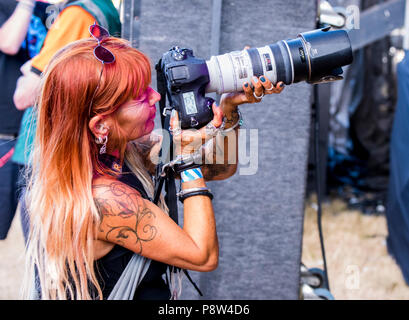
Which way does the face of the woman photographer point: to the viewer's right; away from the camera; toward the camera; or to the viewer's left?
to the viewer's right

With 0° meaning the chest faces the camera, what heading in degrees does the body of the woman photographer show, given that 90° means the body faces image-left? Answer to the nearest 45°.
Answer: approximately 270°

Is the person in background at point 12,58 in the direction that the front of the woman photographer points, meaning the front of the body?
no
